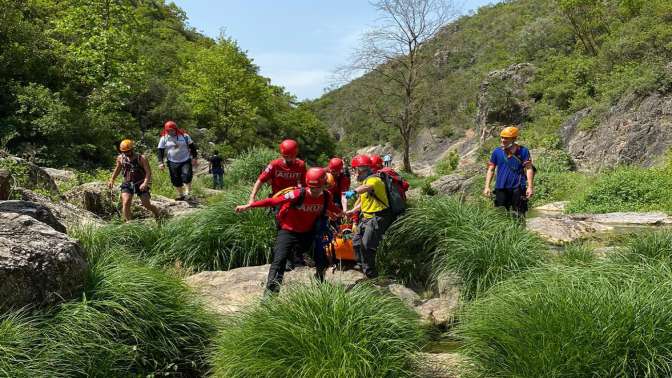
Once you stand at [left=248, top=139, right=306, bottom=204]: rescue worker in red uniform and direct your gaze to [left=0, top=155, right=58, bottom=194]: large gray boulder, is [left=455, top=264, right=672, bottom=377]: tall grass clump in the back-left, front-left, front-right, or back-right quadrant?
back-left

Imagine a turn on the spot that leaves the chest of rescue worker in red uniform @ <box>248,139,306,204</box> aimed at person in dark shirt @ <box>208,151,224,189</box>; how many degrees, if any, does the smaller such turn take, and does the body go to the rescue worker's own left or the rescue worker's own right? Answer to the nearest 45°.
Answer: approximately 180°

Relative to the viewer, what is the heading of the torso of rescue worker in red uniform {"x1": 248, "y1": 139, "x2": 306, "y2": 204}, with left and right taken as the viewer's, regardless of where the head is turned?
facing the viewer

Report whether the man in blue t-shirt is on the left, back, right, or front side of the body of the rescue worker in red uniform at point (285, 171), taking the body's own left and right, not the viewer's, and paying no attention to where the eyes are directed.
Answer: left

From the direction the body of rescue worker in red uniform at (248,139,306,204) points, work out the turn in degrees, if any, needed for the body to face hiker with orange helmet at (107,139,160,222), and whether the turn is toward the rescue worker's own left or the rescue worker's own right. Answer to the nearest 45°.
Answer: approximately 135° to the rescue worker's own right

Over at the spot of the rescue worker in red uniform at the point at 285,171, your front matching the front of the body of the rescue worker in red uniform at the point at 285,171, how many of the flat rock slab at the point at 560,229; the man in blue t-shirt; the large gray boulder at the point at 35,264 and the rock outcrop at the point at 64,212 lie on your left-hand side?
2

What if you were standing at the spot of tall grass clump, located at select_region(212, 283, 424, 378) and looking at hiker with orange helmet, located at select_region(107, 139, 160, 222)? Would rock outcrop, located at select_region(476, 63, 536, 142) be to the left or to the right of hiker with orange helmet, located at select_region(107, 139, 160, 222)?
right

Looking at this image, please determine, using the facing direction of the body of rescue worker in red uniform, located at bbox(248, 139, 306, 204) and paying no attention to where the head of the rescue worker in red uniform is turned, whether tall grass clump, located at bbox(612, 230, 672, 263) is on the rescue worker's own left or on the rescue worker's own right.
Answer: on the rescue worker's own left

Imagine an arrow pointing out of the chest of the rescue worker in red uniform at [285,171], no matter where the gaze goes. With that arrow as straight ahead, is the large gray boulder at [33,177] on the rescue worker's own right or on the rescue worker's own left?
on the rescue worker's own right

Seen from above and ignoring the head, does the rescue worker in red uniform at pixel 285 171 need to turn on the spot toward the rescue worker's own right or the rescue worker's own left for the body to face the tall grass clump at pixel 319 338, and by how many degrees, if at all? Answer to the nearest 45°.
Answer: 0° — they already face it
